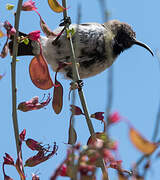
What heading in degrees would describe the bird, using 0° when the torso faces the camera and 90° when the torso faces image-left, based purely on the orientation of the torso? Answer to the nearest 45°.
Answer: approximately 270°

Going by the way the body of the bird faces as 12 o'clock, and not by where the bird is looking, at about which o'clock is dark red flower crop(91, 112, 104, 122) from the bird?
The dark red flower is roughly at 3 o'clock from the bird.

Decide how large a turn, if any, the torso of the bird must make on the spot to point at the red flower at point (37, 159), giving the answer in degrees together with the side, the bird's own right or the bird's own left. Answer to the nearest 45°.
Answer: approximately 180°

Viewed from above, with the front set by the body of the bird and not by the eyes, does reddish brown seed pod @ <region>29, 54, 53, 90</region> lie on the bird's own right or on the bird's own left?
on the bird's own right

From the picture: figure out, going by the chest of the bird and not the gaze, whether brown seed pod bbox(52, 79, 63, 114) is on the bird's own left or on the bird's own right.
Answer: on the bird's own right

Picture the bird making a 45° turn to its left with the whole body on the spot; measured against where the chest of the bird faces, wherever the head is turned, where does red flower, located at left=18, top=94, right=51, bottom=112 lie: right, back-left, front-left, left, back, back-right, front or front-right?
back-left
